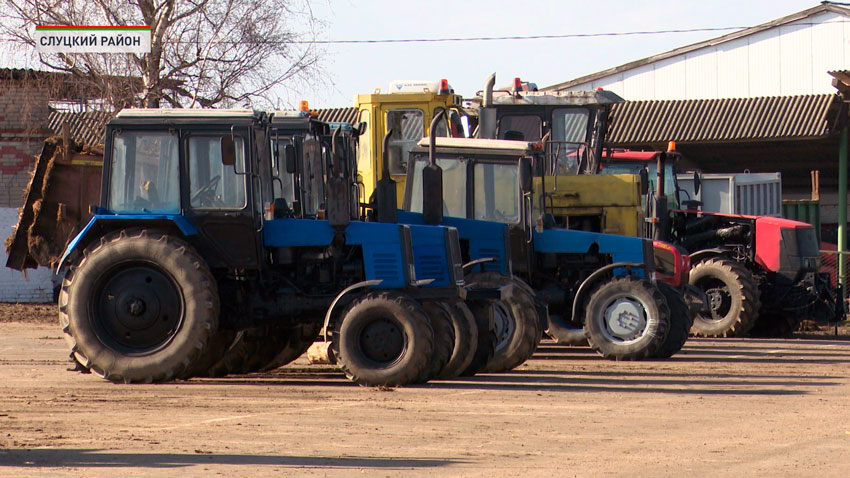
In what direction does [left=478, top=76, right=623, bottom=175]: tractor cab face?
to the viewer's right

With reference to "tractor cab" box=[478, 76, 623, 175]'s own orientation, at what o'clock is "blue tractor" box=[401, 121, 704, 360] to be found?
The blue tractor is roughly at 3 o'clock from the tractor cab.

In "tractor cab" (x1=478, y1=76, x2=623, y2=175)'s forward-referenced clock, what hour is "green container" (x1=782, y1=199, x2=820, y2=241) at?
The green container is roughly at 10 o'clock from the tractor cab.

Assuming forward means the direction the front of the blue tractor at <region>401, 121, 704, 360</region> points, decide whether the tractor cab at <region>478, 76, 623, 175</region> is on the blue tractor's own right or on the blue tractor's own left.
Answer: on the blue tractor's own left

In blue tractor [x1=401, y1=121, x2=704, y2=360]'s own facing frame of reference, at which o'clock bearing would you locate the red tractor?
The red tractor is roughly at 10 o'clock from the blue tractor.

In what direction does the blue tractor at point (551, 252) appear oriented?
to the viewer's right

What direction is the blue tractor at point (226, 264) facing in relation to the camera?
to the viewer's right
